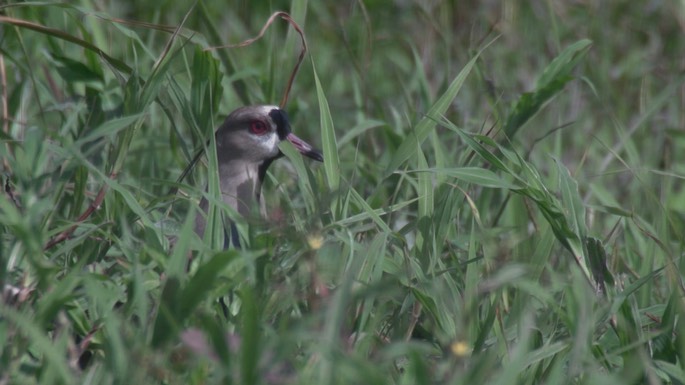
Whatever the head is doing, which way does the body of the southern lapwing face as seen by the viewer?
to the viewer's right
